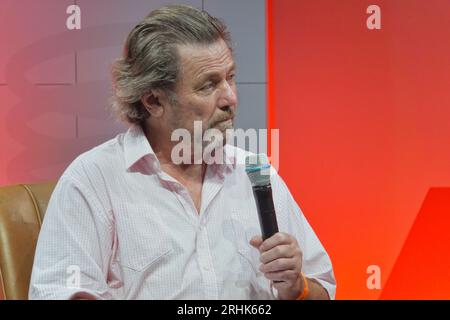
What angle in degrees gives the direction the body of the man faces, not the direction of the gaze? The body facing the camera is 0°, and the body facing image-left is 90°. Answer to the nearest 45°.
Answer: approximately 315°
